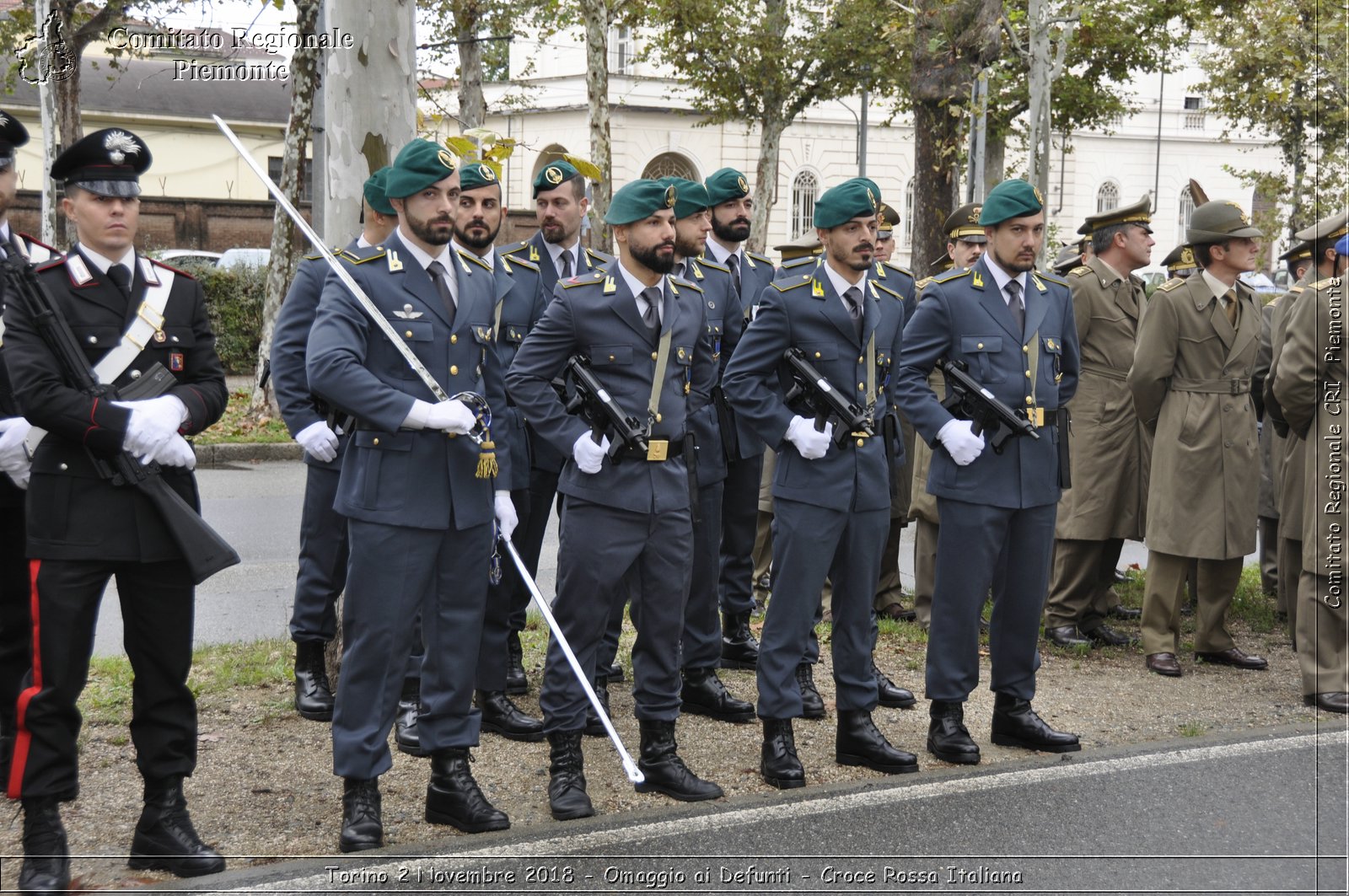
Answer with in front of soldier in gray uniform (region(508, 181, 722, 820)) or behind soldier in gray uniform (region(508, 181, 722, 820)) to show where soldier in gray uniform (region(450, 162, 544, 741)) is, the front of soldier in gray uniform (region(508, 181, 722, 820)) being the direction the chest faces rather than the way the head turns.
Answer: behind

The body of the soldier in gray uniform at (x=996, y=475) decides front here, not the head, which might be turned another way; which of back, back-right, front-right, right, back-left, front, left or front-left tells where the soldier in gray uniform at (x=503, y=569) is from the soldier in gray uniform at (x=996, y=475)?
back-right

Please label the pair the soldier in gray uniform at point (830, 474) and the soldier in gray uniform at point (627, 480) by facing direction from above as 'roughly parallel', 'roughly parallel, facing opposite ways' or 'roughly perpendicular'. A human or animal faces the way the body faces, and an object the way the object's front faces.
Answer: roughly parallel

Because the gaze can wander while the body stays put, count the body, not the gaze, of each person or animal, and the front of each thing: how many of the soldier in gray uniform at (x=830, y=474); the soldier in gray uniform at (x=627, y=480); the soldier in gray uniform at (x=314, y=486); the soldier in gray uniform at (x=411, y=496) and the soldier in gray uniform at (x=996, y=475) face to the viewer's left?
0

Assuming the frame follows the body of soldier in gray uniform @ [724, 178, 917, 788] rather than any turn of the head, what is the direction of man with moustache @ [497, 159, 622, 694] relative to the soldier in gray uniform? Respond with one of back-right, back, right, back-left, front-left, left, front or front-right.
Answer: back

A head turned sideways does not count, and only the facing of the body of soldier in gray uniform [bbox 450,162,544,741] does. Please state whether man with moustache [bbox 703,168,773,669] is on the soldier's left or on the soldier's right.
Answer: on the soldier's left

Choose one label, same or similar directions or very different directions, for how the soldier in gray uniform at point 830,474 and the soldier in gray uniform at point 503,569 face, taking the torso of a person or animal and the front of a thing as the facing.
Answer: same or similar directions

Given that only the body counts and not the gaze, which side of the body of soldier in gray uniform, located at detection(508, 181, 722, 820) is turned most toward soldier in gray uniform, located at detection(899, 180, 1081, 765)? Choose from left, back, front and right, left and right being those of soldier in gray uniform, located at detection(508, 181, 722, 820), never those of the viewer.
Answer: left

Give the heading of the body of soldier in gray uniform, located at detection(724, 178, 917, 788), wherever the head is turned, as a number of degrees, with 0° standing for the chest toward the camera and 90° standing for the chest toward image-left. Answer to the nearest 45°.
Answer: approximately 315°

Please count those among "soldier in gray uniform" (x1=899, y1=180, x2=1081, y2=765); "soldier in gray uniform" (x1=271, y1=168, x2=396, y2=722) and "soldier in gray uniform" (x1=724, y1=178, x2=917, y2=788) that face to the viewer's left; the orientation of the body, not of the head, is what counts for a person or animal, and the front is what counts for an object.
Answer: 0

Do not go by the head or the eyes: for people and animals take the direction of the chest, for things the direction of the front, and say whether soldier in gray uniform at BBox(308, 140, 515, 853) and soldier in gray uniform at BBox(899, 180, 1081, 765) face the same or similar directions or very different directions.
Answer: same or similar directions

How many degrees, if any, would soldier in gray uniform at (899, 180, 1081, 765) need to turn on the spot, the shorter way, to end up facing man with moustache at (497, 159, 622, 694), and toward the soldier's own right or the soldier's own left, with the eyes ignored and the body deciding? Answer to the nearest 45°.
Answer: approximately 135° to the soldier's own right

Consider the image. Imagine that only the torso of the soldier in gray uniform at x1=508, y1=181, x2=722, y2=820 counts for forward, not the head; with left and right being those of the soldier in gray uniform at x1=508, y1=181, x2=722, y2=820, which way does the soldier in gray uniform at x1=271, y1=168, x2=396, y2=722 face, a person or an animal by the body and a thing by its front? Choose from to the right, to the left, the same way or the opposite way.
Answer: the same way

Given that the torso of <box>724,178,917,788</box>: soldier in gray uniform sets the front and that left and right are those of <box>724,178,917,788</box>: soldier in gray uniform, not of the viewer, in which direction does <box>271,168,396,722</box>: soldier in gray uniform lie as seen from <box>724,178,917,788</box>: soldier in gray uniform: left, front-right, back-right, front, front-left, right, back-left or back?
back-right

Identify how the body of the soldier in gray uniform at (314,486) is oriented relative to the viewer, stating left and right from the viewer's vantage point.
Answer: facing the viewer and to the right of the viewer

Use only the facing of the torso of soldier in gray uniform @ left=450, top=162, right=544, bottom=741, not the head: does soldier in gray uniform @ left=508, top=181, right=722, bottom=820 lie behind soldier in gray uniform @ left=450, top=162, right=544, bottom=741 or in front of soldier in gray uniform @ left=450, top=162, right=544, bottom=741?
in front

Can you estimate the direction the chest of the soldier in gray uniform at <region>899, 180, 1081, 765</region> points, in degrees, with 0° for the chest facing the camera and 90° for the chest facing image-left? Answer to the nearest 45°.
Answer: approximately 315°
